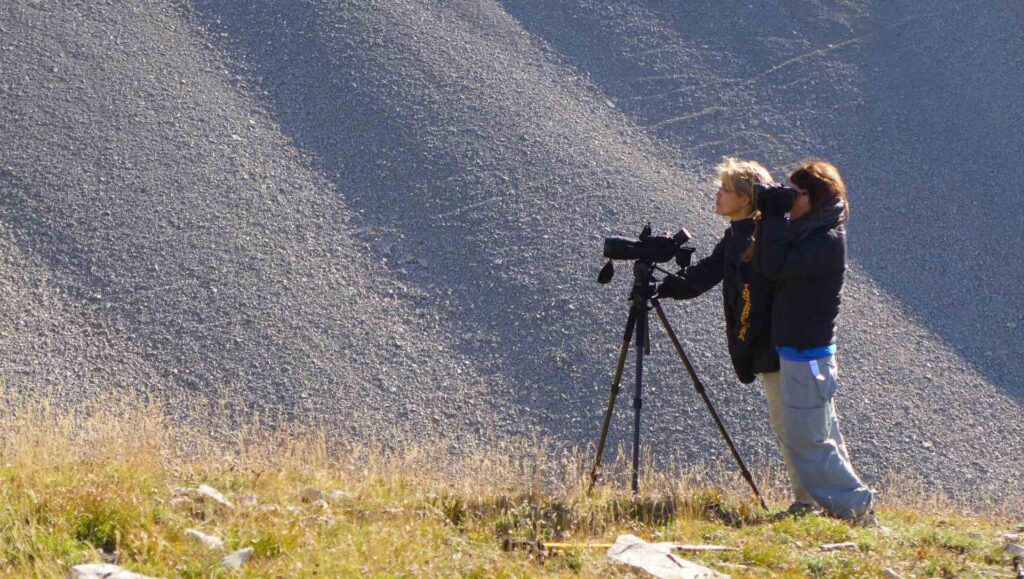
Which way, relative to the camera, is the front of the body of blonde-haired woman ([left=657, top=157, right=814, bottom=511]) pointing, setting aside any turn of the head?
to the viewer's left

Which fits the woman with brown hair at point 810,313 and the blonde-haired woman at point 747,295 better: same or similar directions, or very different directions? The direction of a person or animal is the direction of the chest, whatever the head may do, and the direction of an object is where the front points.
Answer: same or similar directions

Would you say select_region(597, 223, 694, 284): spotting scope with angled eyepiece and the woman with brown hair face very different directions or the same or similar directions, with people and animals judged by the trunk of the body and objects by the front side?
same or similar directions

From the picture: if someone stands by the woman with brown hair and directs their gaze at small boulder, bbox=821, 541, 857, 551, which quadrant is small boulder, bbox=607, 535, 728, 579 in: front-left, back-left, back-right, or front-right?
front-right

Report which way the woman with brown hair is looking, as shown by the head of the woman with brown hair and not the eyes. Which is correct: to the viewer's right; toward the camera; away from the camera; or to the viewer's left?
to the viewer's left

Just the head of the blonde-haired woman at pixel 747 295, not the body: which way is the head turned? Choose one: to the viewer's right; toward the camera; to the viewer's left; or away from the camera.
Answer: to the viewer's left

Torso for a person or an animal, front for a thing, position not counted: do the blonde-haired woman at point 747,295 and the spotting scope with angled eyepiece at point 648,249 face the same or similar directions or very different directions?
same or similar directions

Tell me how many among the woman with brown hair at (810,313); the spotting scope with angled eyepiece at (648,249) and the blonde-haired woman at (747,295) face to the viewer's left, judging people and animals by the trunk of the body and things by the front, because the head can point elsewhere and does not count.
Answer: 3

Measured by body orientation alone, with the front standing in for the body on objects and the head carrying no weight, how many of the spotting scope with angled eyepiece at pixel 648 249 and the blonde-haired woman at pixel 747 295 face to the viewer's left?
2

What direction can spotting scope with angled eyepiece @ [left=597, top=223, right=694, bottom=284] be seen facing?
to the viewer's left

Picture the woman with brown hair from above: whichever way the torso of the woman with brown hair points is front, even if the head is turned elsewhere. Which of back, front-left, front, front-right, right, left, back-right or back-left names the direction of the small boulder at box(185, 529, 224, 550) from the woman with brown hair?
front-left

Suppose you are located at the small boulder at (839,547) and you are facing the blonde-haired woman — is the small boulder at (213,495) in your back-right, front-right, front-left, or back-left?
front-left

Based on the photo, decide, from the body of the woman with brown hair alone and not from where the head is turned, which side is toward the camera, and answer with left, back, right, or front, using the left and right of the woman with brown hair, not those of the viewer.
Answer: left

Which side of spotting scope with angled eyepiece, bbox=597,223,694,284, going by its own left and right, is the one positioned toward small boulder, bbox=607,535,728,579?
left

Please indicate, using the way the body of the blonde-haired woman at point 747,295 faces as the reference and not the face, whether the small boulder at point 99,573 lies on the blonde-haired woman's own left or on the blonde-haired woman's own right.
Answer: on the blonde-haired woman's own left

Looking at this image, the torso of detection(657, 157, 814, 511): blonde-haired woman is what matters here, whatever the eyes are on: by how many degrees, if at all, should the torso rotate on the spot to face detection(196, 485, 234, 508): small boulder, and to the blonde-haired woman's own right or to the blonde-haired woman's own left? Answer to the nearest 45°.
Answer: approximately 45° to the blonde-haired woman's own left

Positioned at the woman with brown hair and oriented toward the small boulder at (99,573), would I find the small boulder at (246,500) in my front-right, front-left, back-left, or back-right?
front-right
